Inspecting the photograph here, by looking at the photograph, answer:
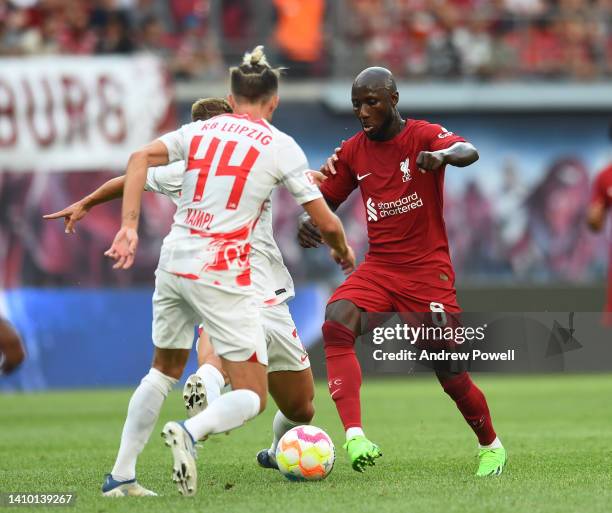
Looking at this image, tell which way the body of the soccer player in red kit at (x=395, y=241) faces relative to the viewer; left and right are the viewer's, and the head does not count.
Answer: facing the viewer and to the left of the viewer

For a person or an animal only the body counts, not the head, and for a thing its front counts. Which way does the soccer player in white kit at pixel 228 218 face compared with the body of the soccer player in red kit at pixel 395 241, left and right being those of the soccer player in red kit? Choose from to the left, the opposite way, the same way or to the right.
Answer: the opposite way

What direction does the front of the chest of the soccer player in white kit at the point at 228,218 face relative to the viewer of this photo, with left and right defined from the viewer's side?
facing away from the viewer and to the right of the viewer

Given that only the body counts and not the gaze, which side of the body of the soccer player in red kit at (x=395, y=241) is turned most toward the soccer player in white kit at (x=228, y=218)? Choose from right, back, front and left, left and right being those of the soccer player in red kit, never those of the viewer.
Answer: front

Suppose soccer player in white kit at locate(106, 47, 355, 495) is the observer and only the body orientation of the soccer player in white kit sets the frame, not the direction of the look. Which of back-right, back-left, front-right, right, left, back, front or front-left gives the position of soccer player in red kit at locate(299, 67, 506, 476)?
front

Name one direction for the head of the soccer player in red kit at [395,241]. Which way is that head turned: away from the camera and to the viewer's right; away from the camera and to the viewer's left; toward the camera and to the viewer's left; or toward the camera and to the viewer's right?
toward the camera and to the viewer's left

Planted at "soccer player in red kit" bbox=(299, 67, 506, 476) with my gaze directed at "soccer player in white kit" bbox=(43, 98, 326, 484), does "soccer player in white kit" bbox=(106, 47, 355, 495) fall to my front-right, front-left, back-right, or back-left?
front-left

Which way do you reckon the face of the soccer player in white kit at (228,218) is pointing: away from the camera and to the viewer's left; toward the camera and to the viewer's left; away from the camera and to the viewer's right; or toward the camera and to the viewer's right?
away from the camera and to the viewer's right
